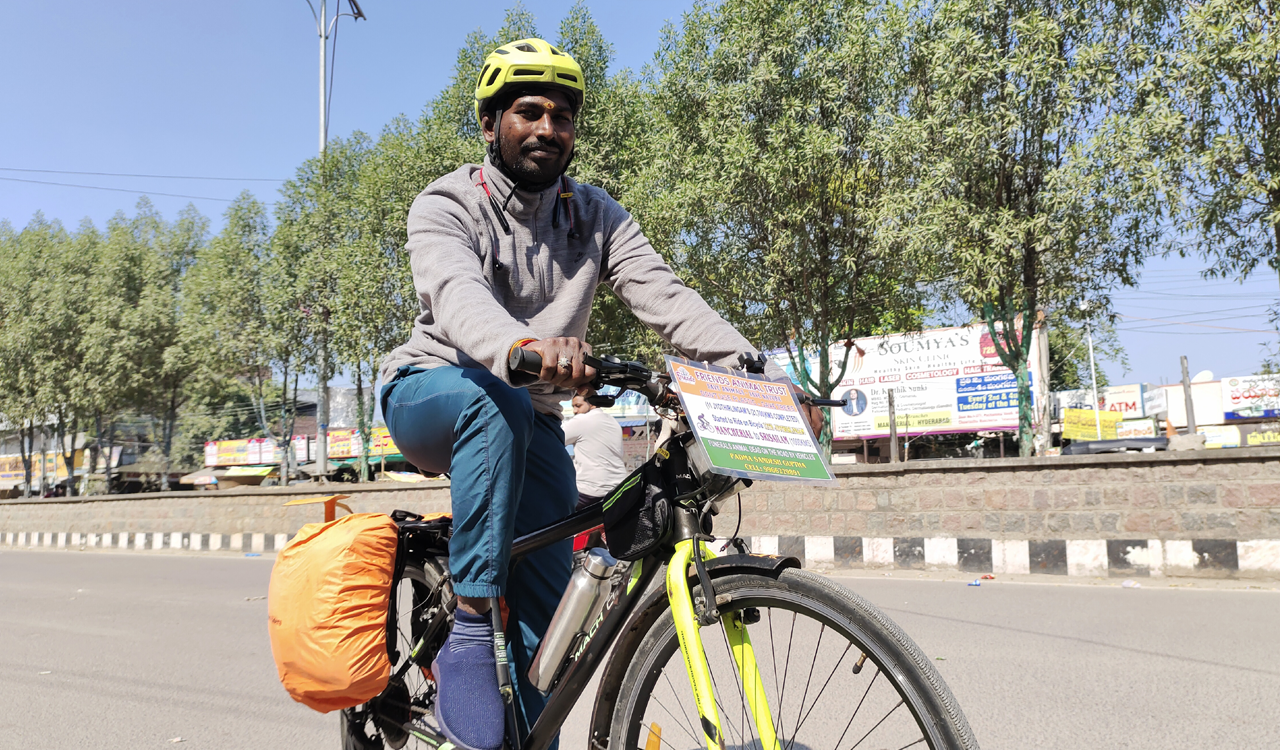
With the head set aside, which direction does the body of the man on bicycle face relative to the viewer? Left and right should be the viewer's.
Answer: facing the viewer and to the right of the viewer

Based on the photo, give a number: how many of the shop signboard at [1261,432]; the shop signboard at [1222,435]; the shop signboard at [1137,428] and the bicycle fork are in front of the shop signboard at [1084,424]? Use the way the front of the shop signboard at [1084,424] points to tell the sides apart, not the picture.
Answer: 1

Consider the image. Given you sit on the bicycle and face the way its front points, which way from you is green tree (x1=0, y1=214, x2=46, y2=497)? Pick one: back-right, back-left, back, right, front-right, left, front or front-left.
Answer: back

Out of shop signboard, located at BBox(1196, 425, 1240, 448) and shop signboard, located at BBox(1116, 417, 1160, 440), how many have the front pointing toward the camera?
2

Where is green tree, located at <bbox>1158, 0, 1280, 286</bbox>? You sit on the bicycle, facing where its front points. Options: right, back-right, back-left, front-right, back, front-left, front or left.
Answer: left

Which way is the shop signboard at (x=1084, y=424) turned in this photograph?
toward the camera

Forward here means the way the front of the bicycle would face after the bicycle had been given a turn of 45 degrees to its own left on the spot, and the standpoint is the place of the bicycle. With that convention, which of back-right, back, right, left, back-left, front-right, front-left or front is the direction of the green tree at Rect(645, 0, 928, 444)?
left

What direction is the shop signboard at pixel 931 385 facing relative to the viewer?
toward the camera

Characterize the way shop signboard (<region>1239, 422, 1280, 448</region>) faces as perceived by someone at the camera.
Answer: facing the viewer

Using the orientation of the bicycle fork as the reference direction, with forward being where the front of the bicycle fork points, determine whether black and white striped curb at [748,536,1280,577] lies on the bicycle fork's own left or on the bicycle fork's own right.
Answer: on the bicycle fork's own left

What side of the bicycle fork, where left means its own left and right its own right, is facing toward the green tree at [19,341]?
back

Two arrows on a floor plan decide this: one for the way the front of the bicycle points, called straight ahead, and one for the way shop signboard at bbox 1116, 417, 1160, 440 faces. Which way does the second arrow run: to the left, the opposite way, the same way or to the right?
to the right

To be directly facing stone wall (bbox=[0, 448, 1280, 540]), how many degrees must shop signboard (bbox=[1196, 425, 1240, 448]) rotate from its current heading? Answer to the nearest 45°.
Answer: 0° — it already faces it

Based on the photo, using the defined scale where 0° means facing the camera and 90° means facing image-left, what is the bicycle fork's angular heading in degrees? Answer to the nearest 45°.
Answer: approximately 315°
